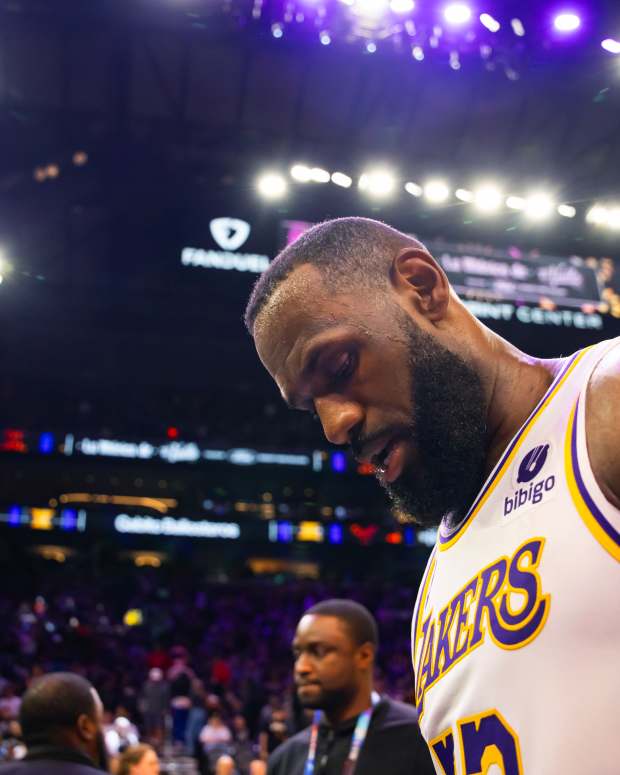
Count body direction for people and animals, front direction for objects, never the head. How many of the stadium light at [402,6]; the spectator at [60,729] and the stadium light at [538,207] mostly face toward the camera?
2

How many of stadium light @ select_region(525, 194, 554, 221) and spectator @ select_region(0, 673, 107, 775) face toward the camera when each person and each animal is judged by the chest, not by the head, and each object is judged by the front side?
1

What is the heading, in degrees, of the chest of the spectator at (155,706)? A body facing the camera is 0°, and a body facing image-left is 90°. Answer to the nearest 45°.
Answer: approximately 0°

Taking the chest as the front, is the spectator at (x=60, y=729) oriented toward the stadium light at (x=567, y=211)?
yes

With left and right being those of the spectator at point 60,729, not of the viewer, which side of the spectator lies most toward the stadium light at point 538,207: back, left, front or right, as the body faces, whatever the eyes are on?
front

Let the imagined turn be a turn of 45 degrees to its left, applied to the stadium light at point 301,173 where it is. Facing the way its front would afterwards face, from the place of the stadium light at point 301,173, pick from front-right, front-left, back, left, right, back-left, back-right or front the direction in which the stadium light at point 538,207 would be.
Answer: front-left

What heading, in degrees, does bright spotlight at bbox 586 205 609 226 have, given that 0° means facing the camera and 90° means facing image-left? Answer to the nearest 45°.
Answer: approximately 0°

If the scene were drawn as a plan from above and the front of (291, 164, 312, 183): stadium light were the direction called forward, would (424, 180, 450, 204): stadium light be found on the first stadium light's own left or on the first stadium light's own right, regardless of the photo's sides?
on the first stadium light's own left

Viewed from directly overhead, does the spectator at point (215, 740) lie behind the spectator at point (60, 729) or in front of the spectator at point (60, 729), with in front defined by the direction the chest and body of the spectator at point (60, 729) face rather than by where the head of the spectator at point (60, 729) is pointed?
in front

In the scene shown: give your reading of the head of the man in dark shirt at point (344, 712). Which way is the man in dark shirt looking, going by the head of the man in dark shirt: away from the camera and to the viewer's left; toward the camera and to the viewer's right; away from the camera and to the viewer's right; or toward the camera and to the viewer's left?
toward the camera and to the viewer's left
